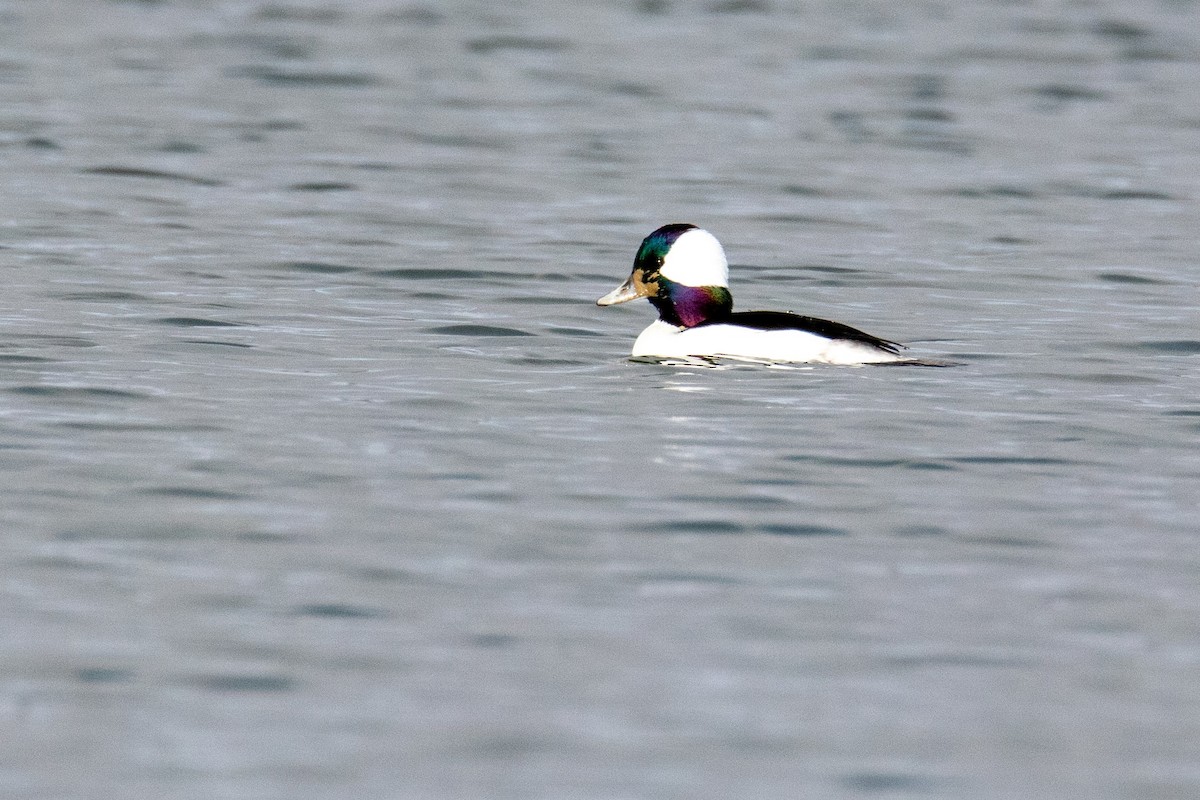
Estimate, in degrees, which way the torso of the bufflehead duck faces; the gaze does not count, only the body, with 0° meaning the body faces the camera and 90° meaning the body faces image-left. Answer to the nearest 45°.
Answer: approximately 90°
